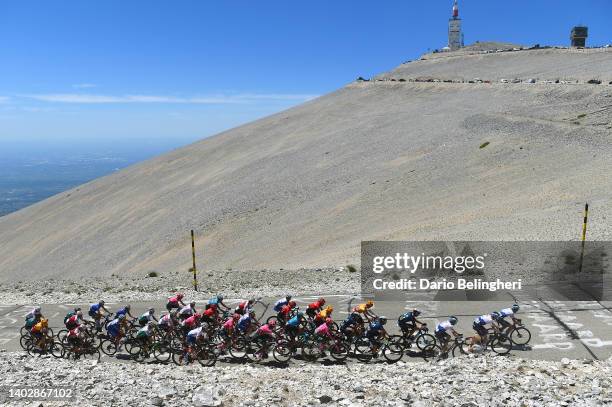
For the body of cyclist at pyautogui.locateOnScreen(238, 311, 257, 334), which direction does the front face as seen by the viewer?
to the viewer's right

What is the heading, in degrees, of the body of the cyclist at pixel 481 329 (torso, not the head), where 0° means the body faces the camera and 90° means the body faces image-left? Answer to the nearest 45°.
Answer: approximately 270°

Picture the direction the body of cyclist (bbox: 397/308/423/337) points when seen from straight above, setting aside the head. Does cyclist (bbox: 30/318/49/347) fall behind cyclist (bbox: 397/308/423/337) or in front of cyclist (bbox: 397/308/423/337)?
behind

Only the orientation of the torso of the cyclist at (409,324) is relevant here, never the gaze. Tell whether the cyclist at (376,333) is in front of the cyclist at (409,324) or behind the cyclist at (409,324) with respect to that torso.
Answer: behind

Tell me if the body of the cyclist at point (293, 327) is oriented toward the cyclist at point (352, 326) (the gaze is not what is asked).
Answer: yes

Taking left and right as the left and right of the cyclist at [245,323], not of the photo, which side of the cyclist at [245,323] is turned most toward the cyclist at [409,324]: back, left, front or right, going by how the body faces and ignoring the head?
front

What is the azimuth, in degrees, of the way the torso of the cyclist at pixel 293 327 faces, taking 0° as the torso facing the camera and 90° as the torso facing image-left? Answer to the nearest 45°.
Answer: approximately 270°

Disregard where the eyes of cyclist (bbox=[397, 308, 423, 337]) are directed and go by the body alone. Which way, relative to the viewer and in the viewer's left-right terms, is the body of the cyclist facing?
facing to the right of the viewer

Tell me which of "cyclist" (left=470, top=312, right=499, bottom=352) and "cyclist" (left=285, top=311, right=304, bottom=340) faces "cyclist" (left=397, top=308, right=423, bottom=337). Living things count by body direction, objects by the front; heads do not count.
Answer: "cyclist" (left=285, top=311, right=304, bottom=340)

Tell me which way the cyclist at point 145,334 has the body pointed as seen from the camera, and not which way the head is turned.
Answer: to the viewer's right

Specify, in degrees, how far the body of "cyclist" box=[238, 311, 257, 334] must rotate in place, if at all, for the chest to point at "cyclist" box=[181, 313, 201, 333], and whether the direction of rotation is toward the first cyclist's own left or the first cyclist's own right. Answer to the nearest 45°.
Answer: approximately 180°
